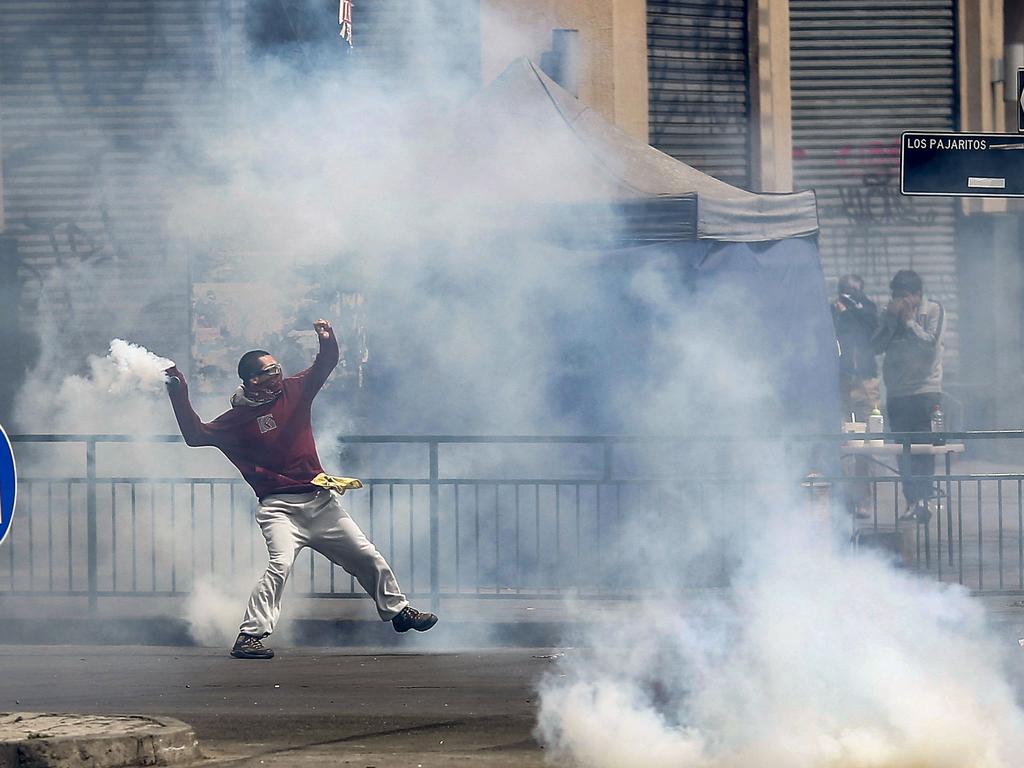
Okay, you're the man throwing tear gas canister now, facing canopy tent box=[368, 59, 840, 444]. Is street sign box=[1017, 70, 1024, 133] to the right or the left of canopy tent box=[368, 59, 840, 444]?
right

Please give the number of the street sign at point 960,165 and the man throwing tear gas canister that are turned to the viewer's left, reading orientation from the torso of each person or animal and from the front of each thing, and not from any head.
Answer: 0

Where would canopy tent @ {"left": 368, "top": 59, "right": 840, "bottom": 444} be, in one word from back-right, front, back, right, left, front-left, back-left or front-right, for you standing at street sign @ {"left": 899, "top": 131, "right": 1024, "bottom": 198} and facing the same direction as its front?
back-right

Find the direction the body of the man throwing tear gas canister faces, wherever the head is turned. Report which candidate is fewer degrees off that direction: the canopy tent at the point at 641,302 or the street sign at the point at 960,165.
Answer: the street sign

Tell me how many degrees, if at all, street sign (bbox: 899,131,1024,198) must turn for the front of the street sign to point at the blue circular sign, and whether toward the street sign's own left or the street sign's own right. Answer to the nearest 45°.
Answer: approximately 45° to the street sign's own right

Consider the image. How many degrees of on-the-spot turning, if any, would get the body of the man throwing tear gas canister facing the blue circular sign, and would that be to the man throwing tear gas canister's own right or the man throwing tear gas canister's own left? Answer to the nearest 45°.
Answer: approximately 90° to the man throwing tear gas canister's own right

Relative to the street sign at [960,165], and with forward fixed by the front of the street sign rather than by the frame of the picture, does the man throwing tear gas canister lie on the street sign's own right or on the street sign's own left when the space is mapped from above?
on the street sign's own right

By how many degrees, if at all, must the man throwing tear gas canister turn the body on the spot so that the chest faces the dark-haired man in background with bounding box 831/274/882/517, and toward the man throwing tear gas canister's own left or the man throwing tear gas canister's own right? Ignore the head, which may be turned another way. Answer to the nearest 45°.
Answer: approximately 90° to the man throwing tear gas canister's own left

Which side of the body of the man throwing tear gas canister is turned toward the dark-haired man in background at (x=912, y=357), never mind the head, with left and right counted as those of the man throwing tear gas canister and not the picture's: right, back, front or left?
left

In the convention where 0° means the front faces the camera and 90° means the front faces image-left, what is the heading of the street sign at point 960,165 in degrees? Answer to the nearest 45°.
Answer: approximately 0°
